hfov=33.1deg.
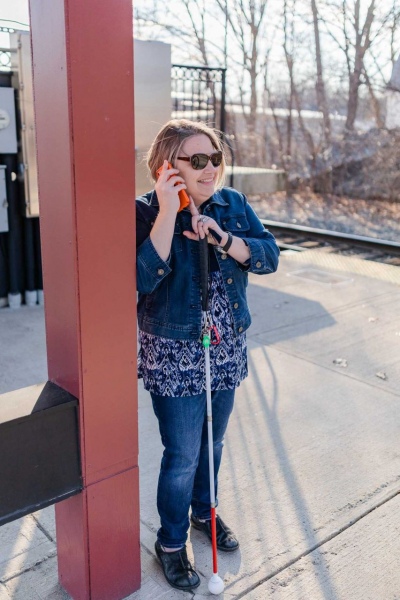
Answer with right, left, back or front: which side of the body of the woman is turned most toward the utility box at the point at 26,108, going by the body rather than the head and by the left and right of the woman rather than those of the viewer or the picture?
back

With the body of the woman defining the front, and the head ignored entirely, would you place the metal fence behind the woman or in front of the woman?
behind

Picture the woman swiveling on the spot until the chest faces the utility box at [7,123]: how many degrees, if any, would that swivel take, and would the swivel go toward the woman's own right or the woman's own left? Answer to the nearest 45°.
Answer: approximately 180°

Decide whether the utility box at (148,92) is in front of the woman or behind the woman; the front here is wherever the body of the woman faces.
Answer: behind

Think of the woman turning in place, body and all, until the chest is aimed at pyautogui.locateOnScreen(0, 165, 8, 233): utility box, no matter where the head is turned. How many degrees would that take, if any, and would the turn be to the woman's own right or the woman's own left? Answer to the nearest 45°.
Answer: approximately 180°

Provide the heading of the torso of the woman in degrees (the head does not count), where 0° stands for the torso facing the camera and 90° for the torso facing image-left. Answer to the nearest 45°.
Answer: approximately 315°

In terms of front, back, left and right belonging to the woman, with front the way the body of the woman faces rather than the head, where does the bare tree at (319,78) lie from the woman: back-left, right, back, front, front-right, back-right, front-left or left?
back-left
